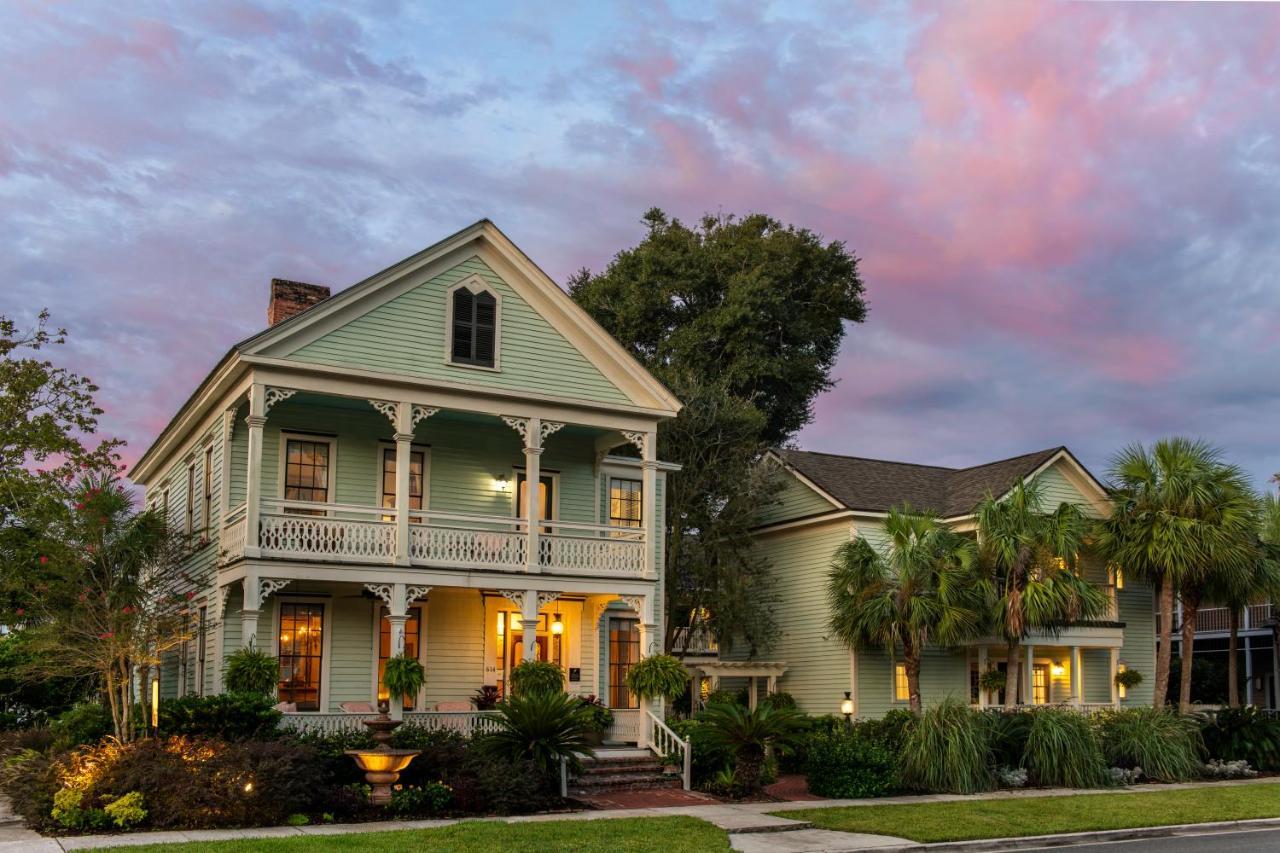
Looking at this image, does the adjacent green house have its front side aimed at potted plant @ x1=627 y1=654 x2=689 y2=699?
no

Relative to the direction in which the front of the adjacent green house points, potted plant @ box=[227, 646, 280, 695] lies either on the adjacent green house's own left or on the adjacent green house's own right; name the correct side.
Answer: on the adjacent green house's own right

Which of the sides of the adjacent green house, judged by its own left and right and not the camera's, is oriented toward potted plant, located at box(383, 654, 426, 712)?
right

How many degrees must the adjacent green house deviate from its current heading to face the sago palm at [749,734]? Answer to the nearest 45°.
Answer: approximately 45° to its right

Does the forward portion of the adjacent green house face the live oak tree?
no

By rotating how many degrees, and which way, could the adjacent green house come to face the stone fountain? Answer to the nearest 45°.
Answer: approximately 45° to its right

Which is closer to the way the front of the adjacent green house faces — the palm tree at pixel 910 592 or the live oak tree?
the palm tree

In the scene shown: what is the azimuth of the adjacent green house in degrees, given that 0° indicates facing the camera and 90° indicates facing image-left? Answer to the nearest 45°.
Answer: approximately 315°

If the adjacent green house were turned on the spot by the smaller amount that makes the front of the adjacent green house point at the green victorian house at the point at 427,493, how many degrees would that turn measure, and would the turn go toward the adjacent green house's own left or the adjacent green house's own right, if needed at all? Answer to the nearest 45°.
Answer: approximately 90° to the adjacent green house's own right

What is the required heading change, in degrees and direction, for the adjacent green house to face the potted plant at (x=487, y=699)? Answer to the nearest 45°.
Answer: approximately 90° to its right

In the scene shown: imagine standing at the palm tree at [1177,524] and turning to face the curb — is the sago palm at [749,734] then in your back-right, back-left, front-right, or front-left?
front-right
